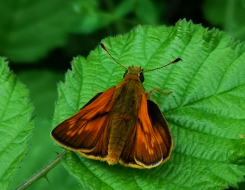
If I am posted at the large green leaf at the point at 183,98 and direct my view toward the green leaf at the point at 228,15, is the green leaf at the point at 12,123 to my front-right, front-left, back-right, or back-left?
back-left

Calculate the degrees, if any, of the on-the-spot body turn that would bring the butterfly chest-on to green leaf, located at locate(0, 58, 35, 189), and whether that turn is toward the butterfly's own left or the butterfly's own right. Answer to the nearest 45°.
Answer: approximately 90° to the butterfly's own left

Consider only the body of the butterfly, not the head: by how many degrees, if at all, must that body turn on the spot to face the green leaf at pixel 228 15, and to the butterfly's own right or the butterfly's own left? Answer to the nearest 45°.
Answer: approximately 45° to the butterfly's own right

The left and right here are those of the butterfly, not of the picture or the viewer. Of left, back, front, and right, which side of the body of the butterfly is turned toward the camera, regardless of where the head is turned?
back

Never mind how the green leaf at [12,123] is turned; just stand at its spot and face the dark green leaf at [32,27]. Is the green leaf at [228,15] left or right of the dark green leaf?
right
